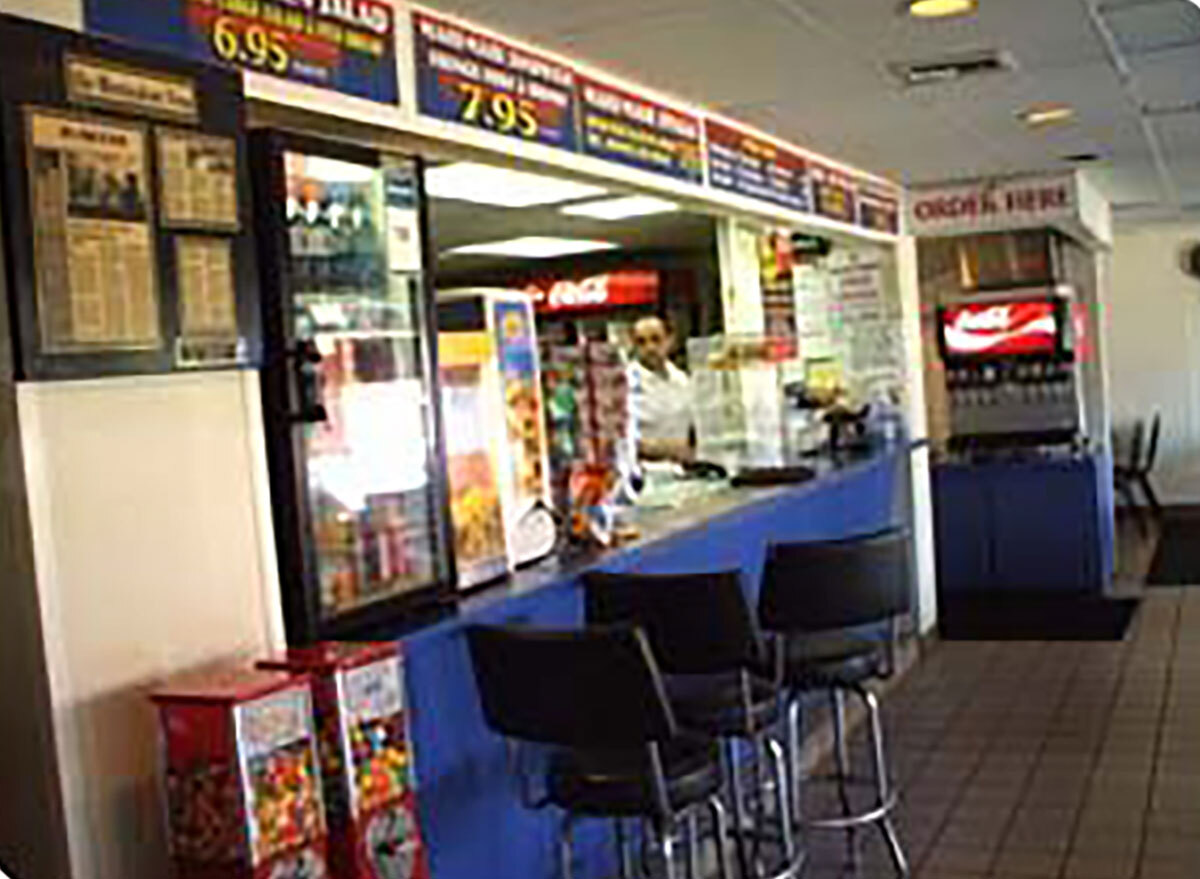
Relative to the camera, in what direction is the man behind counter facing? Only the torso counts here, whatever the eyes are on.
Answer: toward the camera

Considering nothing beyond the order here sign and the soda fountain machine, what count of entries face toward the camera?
2

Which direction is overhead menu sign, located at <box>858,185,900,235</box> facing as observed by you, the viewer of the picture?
facing the viewer and to the right of the viewer

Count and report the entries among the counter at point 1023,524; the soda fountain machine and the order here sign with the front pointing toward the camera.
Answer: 3

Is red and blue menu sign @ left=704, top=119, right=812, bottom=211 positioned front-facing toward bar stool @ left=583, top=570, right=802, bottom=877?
no

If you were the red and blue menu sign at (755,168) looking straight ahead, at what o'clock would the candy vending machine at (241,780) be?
The candy vending machine is roughly at 2 o'clock from the red and blue menu sign.

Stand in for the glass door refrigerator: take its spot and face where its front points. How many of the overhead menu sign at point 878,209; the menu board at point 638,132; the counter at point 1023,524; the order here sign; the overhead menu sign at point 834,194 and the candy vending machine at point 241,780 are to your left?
5

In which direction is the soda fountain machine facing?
toward the camera

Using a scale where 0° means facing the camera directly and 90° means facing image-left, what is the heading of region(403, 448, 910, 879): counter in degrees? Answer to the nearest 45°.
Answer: approximately 315°

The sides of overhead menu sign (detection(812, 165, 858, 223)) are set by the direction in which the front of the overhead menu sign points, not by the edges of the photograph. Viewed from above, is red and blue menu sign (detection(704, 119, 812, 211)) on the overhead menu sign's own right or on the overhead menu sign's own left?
on the overhead menu sign's own right

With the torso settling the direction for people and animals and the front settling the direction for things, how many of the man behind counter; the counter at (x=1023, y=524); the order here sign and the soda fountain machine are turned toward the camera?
4

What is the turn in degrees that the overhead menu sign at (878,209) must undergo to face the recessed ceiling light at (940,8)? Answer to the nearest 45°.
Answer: approximately 45° to its right

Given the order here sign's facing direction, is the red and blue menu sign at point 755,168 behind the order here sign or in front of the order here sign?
in front

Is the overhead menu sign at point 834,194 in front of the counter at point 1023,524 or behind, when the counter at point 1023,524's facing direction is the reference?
in front

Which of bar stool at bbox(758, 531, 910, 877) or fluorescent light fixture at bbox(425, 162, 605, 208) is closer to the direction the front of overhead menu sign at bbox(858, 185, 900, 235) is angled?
the bar stool

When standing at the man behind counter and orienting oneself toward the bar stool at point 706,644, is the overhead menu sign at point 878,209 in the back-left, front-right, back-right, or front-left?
back-left

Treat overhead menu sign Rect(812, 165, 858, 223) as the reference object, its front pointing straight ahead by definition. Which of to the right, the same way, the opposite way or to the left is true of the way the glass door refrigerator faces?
the same way

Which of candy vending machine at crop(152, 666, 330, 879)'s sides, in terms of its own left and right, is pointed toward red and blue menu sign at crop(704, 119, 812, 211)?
left

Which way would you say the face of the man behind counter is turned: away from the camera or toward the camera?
toward the camera

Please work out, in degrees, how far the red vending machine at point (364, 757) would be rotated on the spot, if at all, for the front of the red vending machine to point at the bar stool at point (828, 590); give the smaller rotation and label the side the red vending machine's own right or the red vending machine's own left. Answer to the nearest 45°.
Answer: approximately 90° to the red vending machine's own left

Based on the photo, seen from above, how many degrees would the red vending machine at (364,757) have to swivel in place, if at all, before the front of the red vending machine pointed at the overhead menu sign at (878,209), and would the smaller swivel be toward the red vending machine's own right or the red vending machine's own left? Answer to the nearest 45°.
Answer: approximately 90° to the red vending machine's own left
